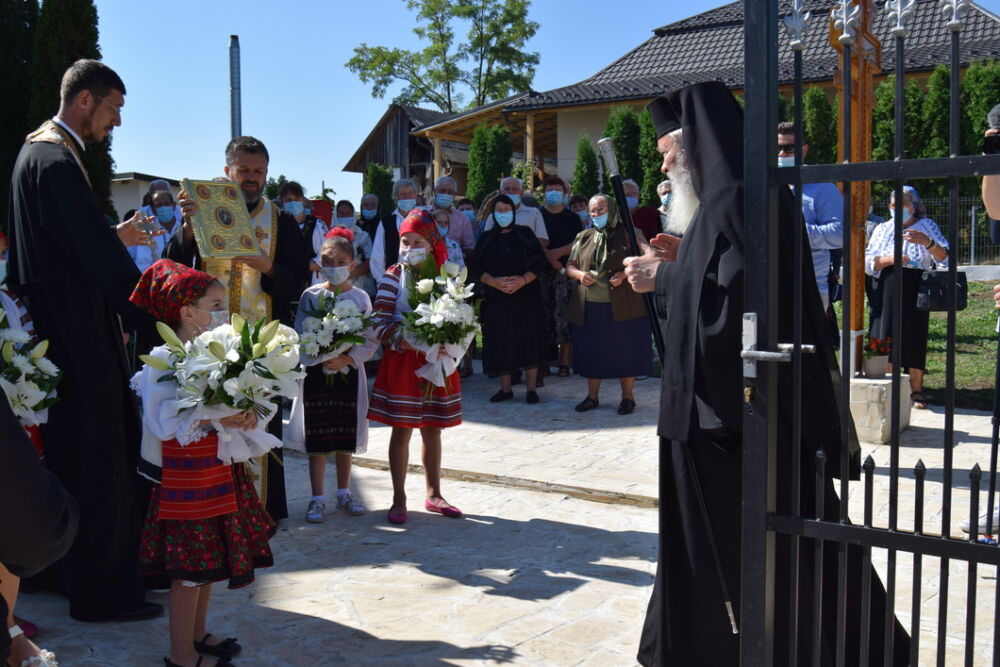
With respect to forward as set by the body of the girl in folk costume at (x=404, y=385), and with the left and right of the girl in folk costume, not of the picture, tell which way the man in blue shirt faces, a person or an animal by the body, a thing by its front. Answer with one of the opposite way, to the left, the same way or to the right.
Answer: to the right

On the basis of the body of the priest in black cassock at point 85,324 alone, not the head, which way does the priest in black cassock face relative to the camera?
to the viewer's right

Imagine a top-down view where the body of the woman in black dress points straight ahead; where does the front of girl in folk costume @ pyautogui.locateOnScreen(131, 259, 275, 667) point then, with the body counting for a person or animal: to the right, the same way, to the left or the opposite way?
to the left

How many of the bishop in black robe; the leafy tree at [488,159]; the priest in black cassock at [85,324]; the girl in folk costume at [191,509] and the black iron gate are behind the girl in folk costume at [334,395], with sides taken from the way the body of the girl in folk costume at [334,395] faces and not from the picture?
1

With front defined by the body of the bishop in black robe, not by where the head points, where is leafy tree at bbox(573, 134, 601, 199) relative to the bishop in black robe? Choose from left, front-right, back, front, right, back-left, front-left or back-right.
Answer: right

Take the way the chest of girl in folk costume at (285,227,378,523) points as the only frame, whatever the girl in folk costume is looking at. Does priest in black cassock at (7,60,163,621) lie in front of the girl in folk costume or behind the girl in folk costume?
in front

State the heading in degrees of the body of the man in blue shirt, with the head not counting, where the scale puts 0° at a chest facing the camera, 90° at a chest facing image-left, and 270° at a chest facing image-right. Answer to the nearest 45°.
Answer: approximately 45°

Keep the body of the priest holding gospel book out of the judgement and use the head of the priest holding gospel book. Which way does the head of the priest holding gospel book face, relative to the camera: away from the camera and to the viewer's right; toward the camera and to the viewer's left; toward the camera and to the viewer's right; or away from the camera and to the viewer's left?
toward the camera and to the viewer's right

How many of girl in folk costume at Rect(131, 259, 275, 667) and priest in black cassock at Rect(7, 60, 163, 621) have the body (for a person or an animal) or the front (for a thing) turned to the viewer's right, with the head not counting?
2

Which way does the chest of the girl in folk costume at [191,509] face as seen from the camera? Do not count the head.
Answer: to the viewer's right

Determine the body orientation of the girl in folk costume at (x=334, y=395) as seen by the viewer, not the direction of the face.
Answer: toward the camera

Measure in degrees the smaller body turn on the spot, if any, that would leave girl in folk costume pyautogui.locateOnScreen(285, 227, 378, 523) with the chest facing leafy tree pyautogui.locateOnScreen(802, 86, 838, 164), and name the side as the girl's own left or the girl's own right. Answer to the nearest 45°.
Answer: approximately 135° to the girl's own left

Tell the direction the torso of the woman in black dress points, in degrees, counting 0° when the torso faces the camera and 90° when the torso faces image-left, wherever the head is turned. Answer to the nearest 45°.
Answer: approximately 0°

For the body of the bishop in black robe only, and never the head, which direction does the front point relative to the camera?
to the viewer's left
